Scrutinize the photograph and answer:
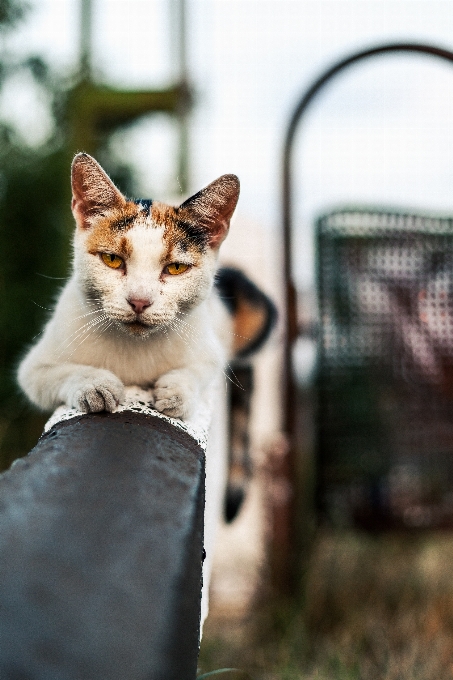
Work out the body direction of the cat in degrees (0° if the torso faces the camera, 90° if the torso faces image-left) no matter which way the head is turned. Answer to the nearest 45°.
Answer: approximately 0°

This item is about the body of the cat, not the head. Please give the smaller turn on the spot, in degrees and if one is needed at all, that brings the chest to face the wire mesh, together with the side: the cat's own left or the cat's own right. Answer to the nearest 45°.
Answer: approximately 135° to the cat's own left

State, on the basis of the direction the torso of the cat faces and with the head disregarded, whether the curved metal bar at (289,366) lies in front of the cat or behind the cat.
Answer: behind
